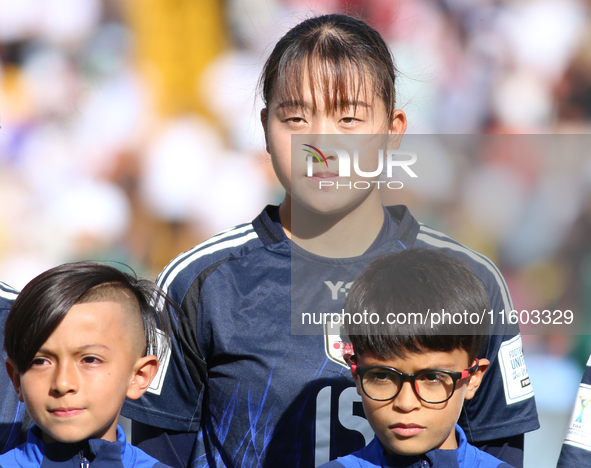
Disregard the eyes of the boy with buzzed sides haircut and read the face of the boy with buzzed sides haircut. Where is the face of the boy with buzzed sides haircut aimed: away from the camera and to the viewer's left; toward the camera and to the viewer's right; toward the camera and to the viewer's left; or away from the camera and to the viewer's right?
toward the camera and to the viewer's left

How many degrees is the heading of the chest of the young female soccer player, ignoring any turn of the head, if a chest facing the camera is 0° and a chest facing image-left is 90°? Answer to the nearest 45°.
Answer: approximately 0°
